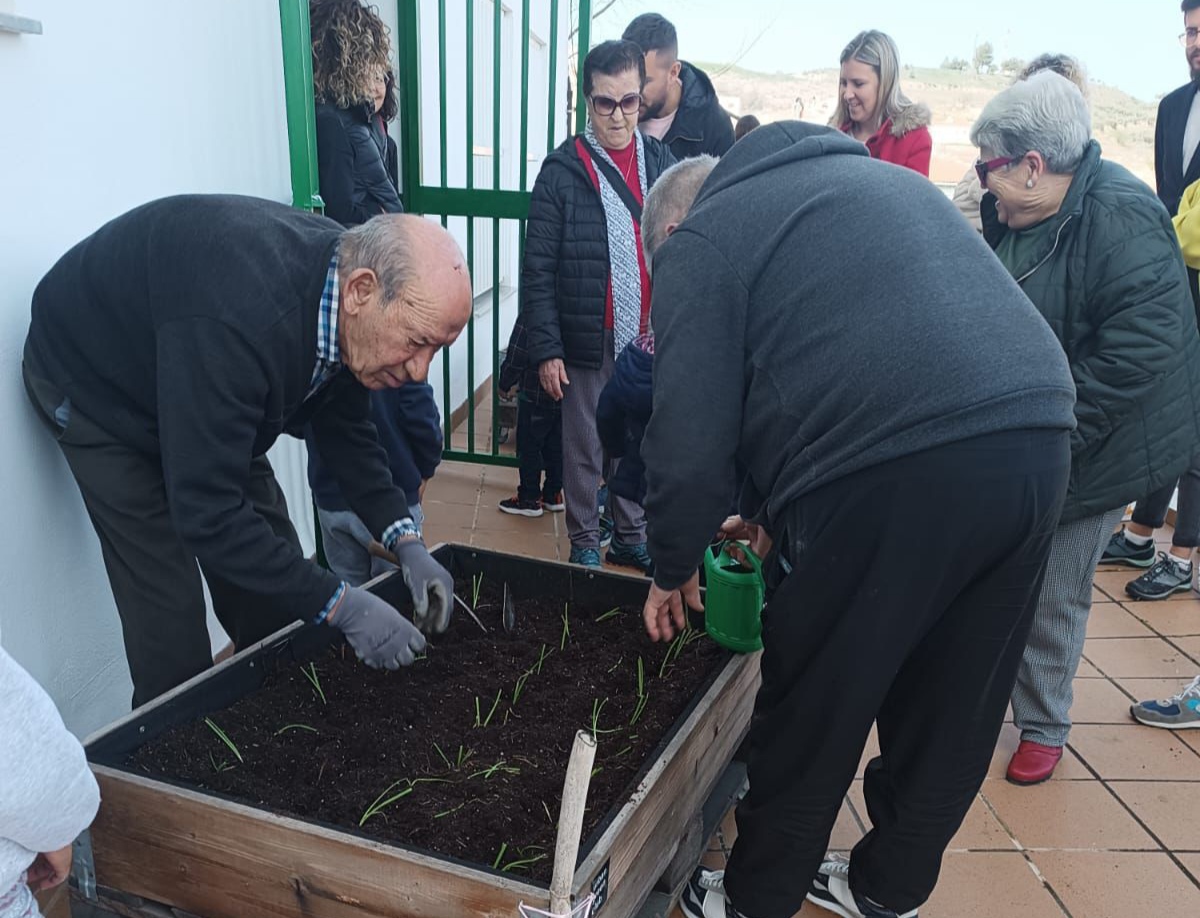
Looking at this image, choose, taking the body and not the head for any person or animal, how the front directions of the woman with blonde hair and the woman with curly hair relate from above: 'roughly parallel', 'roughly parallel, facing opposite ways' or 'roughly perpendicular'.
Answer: roughly parallel, facing opposite ways

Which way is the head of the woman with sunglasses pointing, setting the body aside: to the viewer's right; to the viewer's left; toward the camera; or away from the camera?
toward the camera

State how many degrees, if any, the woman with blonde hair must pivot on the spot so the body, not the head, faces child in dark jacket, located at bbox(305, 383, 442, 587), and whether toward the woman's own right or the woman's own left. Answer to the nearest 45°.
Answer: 0° — they already face them

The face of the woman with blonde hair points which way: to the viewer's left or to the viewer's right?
to the viewer's left

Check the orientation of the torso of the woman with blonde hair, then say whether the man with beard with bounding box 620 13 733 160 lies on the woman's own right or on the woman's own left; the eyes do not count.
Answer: on the woman's own right

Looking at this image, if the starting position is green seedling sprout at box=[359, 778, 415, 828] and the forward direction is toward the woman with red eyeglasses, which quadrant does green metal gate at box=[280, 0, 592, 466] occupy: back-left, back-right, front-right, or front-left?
front-left

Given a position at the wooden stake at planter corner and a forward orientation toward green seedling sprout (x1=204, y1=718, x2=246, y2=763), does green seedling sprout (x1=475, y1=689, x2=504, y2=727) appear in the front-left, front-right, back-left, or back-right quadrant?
front-right

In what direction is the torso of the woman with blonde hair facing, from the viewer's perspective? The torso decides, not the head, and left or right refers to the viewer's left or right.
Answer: facing the viewer and to the left of the viewer
